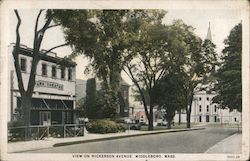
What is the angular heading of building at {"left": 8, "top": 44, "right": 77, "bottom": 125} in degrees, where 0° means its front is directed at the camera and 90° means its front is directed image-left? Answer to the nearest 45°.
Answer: approximately 315°

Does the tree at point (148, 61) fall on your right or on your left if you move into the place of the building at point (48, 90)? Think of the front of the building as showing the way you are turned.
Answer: on your left

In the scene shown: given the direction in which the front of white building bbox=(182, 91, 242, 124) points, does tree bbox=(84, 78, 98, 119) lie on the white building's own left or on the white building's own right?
on the white building's own right
